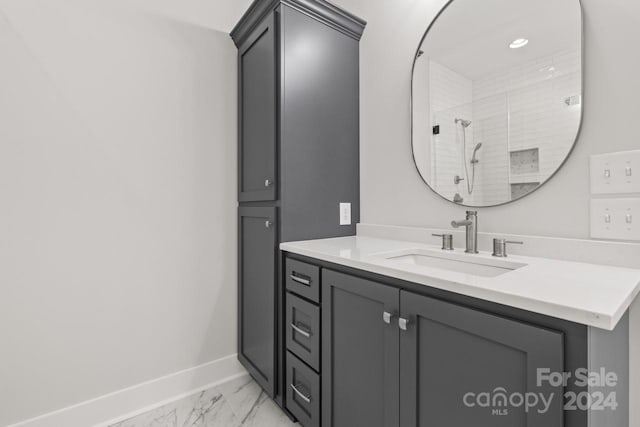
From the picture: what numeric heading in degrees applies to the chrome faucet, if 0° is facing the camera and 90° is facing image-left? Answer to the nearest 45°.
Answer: approximately 45°

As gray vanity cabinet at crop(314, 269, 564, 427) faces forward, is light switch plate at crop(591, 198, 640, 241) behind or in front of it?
behind

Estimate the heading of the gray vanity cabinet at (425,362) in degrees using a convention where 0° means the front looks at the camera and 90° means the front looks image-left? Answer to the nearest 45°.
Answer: approximately 45°

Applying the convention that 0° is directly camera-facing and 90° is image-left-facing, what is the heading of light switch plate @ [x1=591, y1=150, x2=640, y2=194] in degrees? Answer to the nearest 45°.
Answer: approximately 0°

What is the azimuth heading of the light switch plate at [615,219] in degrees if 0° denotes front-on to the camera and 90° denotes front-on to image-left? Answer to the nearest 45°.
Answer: approximately 0°

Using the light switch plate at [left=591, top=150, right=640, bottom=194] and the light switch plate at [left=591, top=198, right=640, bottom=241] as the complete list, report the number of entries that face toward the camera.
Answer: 2

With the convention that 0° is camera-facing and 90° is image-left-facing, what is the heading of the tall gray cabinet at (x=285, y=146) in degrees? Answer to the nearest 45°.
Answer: approximately 45°
